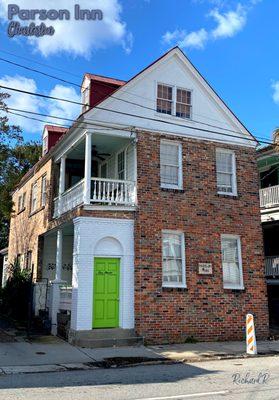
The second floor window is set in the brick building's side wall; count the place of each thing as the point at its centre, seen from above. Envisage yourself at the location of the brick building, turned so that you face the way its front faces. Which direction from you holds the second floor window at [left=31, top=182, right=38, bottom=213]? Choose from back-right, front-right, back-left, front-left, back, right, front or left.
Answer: back-right

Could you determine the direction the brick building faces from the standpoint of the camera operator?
facing the viewer

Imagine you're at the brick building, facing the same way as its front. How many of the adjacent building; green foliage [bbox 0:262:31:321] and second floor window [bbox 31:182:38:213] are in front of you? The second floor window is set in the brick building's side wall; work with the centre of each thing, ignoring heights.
0

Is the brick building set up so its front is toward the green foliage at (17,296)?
no

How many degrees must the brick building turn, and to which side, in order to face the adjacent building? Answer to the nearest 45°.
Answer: approximately 135° to its left

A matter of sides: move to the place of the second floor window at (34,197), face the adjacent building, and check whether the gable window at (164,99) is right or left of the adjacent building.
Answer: right
